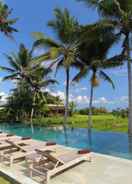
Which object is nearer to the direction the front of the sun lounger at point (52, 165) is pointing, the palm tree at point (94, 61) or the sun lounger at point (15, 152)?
the palm tree

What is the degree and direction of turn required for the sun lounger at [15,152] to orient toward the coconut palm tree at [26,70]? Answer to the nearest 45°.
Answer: approximately 45° to its left

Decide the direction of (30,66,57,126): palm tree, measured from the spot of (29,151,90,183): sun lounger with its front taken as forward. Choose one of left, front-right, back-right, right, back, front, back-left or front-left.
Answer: front-left

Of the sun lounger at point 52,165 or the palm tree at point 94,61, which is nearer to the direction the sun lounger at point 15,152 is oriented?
the palm tree

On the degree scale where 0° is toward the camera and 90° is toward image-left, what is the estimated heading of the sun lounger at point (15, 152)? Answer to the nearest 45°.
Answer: approximately 225°

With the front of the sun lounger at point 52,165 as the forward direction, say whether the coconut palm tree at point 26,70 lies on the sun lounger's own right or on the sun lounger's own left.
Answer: on the sun lounger's own left

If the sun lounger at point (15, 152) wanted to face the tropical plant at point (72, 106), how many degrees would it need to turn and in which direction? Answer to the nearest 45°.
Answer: approximately 45° to its left

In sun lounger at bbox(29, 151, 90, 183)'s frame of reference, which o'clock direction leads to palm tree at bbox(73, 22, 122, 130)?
The palm tree is roughly at 11 o'clock from the sun lounger.

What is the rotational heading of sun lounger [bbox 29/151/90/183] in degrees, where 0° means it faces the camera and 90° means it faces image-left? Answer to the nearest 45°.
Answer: approximately 225°
